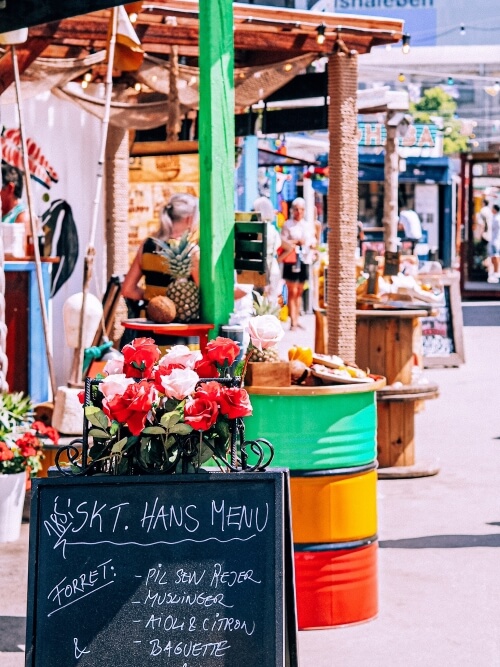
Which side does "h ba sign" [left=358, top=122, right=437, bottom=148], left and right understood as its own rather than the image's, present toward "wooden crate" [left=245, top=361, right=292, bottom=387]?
front

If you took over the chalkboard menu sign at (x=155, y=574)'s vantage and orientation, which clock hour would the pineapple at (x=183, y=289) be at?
The pineapple is roughly at 6 o'clock from the chalkboard menu sign.

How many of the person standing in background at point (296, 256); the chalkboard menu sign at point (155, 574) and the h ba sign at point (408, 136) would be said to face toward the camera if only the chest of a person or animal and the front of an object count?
3

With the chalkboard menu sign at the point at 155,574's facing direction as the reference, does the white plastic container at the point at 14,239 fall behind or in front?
behind

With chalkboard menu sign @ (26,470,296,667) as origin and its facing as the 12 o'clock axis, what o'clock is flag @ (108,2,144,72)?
The flag is roughly at 6 o'clock from the chalkboard menu sign.

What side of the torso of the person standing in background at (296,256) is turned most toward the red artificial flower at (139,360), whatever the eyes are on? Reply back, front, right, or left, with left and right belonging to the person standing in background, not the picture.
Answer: front

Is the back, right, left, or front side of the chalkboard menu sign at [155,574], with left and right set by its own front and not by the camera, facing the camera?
front

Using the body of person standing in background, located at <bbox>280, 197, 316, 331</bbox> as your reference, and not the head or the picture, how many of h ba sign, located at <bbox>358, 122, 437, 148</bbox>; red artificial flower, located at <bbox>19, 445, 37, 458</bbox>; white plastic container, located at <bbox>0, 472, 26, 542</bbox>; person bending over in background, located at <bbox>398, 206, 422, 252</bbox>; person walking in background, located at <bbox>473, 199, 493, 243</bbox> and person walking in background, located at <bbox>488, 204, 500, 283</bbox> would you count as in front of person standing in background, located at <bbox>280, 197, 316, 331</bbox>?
2

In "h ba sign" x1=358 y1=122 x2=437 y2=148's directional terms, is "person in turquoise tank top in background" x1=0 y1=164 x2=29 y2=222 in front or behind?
in front

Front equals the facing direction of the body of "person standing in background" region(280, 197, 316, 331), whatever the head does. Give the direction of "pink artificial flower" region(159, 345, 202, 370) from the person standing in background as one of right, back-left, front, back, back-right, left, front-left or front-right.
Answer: front

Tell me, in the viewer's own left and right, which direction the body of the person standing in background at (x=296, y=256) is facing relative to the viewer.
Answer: facing the viewer
